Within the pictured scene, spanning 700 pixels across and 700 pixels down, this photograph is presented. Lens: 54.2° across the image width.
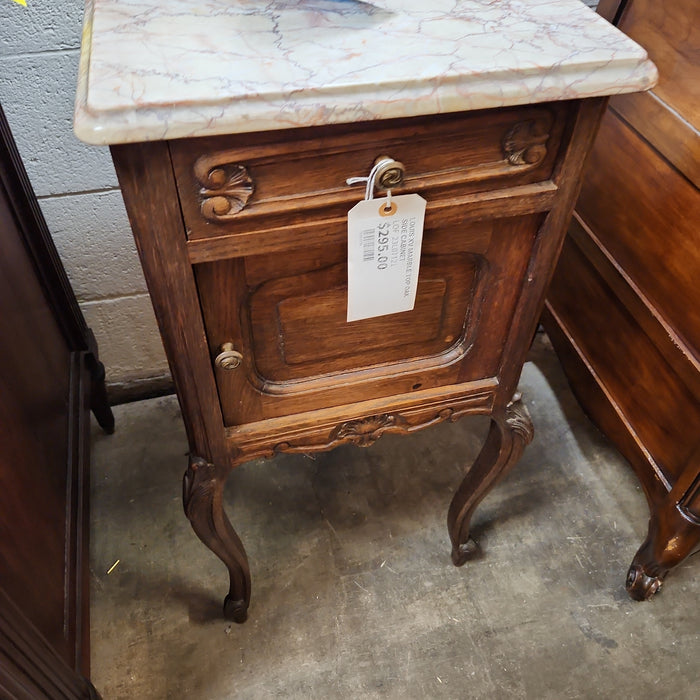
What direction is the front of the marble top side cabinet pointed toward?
toward the camera
